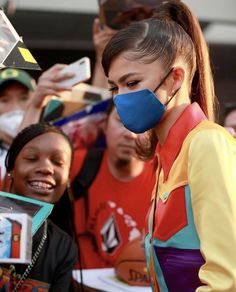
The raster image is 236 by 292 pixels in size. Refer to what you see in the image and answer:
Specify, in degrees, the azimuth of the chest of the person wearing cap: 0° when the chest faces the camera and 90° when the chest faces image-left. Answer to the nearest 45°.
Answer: approximately 0°

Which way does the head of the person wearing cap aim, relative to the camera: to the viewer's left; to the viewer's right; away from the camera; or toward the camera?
toward the camera

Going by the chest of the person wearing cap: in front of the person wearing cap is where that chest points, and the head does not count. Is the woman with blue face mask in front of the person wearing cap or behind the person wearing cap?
in front
